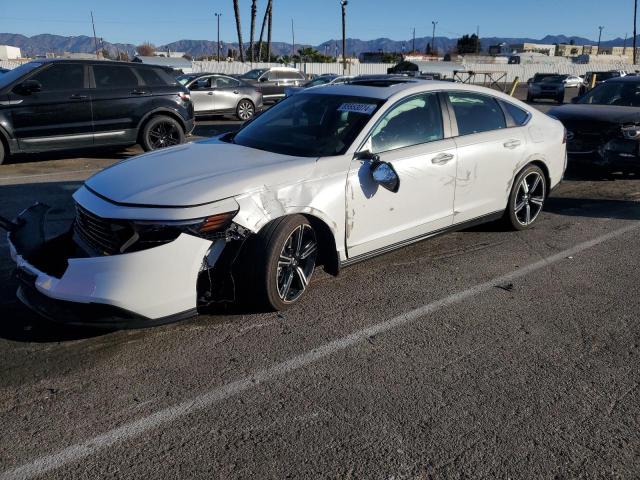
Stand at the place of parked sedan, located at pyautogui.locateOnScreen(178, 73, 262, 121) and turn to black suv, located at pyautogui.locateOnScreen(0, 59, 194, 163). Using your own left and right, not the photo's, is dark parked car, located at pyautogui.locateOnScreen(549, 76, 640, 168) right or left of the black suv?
left

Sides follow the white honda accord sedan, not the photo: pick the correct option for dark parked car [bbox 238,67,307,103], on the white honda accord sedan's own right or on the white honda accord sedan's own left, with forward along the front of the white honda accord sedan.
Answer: on the white honda accord sedan's own right

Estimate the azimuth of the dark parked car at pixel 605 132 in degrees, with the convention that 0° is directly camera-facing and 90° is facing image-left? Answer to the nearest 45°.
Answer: approximately 45°

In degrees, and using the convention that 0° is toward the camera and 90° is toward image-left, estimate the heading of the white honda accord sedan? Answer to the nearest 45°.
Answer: approximately 45°

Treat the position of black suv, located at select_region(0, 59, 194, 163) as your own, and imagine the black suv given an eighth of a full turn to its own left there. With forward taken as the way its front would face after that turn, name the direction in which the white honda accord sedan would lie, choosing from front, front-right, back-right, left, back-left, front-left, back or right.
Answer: front-left

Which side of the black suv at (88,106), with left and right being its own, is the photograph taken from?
left

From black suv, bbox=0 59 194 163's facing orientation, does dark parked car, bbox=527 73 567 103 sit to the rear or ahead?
to the rear
